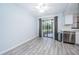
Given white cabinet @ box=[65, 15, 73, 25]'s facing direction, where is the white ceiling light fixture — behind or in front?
in front
